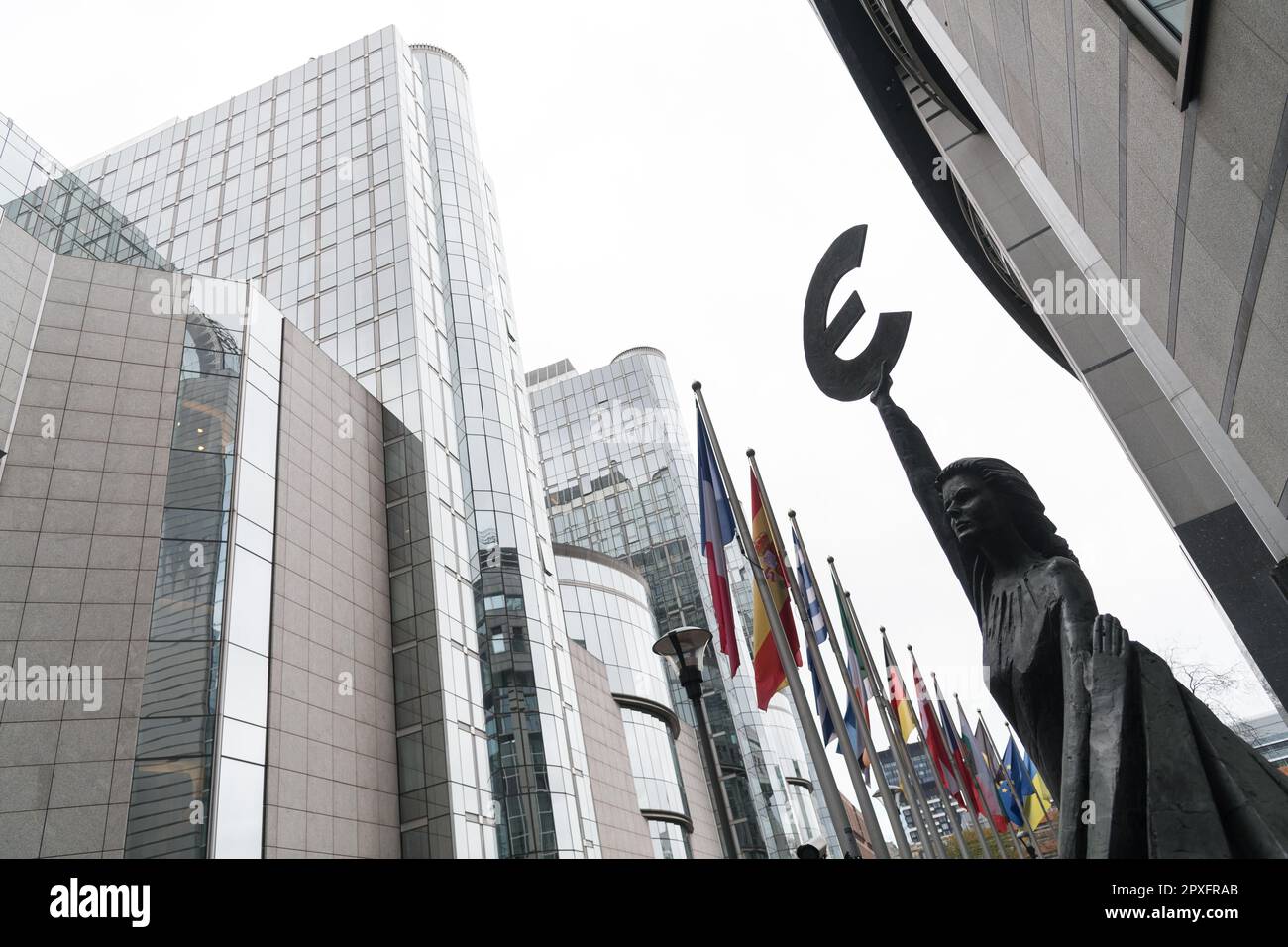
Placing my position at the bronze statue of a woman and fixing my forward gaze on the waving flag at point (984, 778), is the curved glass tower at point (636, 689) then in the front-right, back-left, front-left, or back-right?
front-left

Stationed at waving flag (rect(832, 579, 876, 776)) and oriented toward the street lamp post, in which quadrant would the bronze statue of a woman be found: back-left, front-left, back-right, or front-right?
front-left

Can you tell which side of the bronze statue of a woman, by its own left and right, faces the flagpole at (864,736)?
right

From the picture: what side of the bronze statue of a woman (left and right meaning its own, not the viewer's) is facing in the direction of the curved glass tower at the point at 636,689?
right

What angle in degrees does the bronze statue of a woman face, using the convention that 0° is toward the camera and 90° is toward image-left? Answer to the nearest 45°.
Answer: approximately 45°

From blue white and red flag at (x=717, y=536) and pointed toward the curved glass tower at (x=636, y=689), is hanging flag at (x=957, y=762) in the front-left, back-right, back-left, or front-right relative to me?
front-right

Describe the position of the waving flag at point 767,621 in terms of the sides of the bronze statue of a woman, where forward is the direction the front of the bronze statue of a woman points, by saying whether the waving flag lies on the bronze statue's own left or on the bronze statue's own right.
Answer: on the bronze statue's own right
